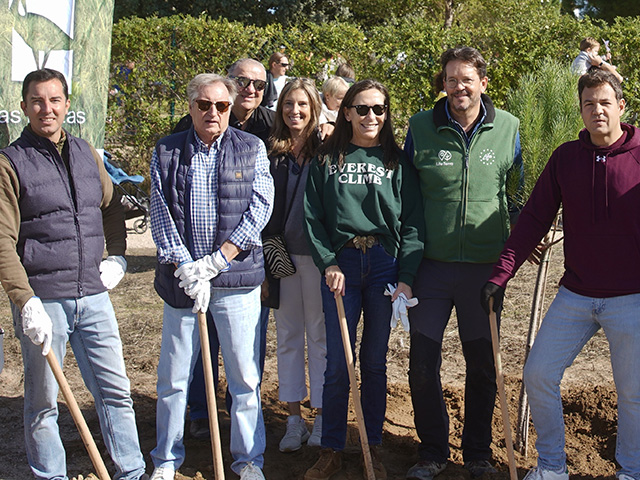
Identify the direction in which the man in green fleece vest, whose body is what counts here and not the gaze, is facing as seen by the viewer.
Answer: toward the camera

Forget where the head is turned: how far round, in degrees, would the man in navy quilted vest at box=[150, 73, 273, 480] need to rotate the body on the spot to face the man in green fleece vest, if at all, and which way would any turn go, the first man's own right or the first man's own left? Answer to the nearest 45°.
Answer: approximately 90° to the first man's own left

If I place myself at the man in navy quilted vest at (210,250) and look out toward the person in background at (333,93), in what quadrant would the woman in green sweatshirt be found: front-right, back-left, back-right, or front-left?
front-right

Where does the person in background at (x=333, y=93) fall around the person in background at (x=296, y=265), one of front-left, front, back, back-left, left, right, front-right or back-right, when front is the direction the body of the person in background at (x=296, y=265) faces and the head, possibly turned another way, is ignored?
back

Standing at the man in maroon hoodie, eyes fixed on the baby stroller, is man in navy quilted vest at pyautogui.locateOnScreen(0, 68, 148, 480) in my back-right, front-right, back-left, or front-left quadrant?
front-left

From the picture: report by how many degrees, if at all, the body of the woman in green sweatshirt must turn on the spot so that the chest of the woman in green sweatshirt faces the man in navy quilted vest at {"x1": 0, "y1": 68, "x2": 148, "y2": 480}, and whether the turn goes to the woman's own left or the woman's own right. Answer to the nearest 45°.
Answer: approximately 90° to the woman's own right

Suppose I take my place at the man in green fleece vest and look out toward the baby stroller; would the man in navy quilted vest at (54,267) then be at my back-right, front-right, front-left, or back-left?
front-left

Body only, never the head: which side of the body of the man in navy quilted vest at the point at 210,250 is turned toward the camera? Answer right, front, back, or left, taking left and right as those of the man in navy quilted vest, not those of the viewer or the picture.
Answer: front

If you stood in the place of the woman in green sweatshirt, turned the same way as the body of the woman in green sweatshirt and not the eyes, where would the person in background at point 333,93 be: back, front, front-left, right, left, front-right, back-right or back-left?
back

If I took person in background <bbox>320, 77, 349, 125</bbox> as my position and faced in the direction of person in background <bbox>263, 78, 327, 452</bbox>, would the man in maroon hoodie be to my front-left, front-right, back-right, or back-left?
front-left
